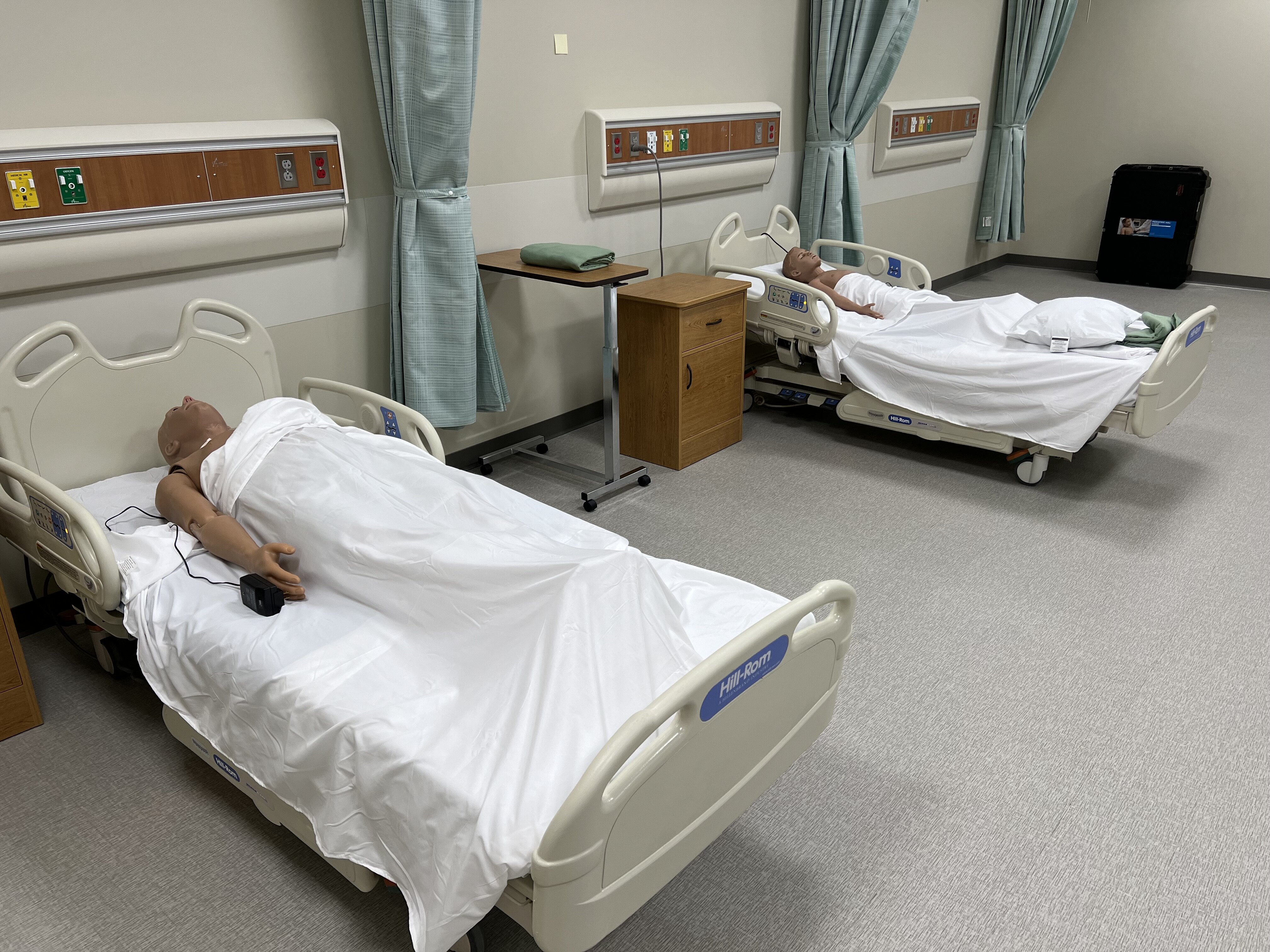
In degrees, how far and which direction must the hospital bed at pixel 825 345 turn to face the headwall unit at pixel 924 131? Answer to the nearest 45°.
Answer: approximately 135° to its left

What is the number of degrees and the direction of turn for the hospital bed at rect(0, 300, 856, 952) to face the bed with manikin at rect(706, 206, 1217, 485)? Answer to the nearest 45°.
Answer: approximately 90° to its left

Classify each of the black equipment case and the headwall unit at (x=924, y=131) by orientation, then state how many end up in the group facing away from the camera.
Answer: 0

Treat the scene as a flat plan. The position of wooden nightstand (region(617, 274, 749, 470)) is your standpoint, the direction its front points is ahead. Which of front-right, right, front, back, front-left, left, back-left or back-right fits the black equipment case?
left

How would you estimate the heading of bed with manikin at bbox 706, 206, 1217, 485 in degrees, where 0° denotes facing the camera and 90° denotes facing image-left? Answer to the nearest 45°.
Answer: approximately 315°

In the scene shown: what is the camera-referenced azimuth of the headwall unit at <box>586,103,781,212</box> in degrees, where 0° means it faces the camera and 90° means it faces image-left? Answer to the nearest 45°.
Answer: approximately 315°

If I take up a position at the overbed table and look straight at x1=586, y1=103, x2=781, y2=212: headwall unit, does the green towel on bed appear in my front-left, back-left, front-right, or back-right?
front-right

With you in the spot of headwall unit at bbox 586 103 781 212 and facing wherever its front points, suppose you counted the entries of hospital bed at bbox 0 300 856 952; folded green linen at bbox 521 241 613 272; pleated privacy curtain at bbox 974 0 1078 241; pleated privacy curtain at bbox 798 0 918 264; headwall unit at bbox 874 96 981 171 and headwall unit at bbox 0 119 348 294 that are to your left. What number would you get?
3

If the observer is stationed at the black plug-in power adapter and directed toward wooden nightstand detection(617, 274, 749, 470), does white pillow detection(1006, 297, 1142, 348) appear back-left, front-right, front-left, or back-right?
front-right

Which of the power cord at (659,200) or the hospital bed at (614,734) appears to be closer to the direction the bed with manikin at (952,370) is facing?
the hospital bed

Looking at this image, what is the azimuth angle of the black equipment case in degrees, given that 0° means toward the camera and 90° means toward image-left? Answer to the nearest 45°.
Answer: approximately 0°

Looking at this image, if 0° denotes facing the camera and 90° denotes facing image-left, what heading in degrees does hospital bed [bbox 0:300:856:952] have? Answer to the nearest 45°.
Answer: approximately 315°

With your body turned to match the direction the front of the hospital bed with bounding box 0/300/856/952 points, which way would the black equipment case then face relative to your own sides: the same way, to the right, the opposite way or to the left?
to the right

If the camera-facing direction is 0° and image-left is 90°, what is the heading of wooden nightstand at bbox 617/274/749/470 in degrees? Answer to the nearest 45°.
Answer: approximately 315°

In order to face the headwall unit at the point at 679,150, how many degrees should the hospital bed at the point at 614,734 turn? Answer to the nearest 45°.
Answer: approximately 135° to its left
